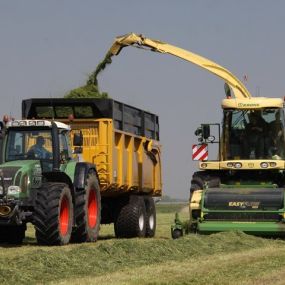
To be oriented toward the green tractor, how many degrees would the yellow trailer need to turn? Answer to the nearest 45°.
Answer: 0° — it already faces it

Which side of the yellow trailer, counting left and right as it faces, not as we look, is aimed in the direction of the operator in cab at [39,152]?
front

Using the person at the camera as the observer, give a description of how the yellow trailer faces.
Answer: facing the viewer and to the left of the viewer
